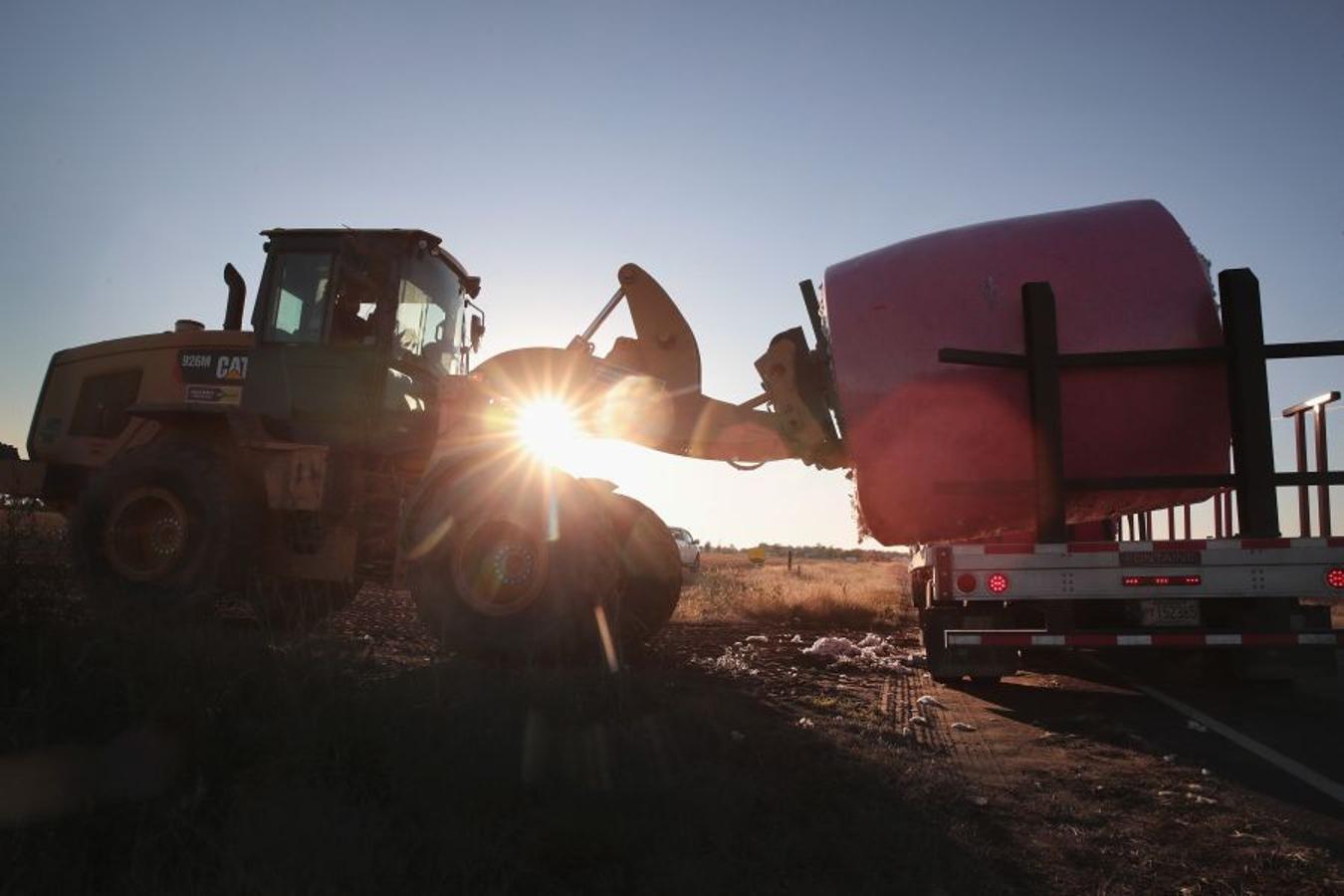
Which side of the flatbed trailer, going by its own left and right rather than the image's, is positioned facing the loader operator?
left

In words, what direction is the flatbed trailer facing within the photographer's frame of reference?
facing away from the viewer

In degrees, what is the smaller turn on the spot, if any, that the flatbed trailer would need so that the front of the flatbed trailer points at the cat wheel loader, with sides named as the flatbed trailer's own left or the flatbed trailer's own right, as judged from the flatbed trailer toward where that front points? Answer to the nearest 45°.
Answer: approximately 90° to the flatbed trailer's own left
